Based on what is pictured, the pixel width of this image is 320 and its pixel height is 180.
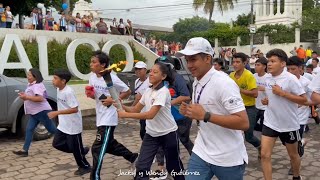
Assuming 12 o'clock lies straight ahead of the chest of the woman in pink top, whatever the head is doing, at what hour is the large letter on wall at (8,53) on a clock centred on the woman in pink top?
The large letter on wall is roughly at 3 o'clock from the woman in pink top.

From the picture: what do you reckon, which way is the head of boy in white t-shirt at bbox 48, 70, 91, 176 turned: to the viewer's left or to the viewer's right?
to the viewer's left

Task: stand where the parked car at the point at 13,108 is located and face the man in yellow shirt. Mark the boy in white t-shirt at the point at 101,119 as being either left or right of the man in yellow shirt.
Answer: right

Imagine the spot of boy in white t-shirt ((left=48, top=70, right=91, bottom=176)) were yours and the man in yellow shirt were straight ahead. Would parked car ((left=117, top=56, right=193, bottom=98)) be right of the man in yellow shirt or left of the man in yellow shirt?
left

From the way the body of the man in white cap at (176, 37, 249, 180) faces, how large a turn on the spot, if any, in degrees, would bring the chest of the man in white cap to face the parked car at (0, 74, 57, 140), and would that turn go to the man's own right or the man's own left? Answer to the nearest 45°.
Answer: approximately 90° to the man's own right

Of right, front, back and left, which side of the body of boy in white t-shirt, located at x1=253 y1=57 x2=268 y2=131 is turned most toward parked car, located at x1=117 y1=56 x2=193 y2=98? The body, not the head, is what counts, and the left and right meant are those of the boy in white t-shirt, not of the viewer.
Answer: right

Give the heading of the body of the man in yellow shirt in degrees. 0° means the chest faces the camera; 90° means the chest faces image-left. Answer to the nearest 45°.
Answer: approximately 45°

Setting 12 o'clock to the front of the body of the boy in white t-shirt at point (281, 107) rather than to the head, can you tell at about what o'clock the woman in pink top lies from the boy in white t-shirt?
The woman in pink top is roughly at 2 o'clock from the boy in white t-shirt.

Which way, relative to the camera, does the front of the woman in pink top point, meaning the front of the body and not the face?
to the viewer's left
